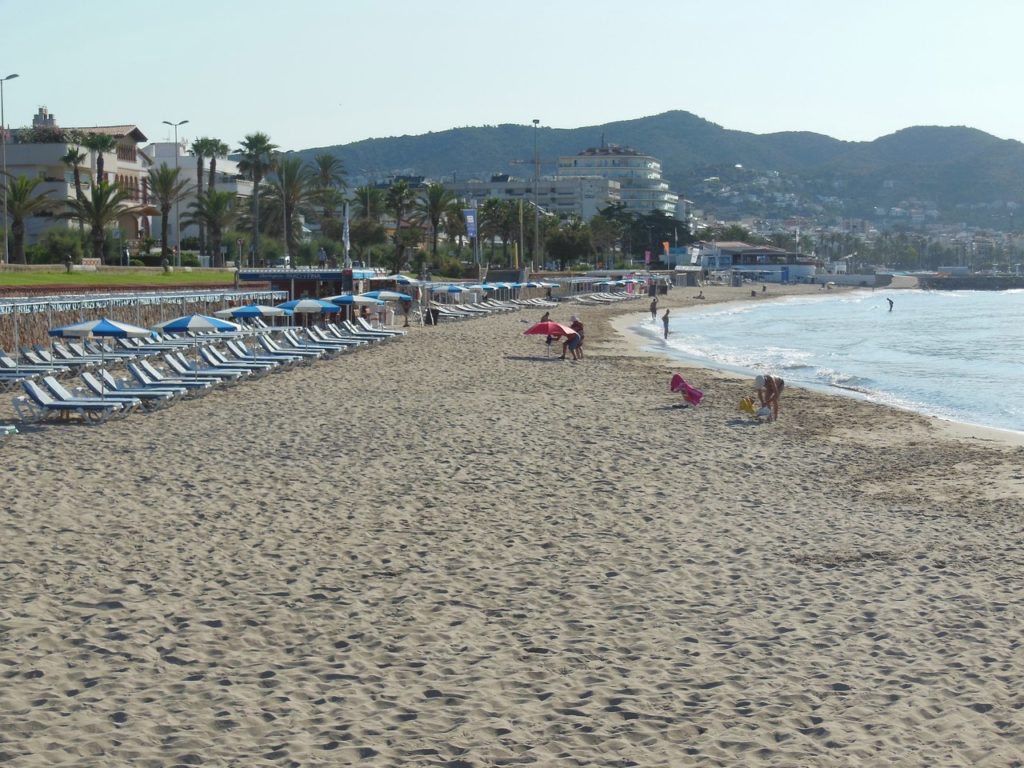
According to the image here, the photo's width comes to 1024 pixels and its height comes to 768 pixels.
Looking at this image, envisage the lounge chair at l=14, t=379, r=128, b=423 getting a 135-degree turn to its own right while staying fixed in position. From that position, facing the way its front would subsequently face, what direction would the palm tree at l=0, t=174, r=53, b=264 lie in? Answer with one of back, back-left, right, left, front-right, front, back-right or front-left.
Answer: back-right

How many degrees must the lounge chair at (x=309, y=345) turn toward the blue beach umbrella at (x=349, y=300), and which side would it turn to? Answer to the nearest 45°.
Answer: approximately 90° to its left

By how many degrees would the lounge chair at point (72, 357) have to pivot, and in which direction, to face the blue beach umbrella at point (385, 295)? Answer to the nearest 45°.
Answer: approximately 45° to its left

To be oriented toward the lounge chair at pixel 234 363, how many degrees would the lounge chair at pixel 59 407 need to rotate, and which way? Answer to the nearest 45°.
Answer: approximately 45° to its left

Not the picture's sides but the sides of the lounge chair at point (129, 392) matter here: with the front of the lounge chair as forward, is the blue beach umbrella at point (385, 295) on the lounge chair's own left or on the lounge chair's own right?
on the lounge chair's own left

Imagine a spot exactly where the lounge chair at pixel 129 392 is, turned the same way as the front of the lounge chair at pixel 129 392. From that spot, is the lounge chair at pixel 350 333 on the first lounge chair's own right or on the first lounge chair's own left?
on the first lounge chair's own left

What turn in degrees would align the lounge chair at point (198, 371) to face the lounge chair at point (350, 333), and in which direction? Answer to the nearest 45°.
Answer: approximately 90° to its left

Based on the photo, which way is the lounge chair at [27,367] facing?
to the viewer's right

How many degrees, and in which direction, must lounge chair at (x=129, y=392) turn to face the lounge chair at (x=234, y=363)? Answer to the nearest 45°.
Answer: approximately 90° to its left

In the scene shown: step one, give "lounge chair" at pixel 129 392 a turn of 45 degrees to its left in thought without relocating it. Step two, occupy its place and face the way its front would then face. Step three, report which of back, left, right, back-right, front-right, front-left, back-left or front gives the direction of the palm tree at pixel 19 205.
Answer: front-left

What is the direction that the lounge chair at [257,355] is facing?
to the viewer's right

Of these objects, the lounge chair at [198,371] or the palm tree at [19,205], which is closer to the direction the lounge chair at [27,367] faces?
the lounge chair

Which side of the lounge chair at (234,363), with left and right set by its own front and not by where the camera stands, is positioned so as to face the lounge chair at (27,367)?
back
